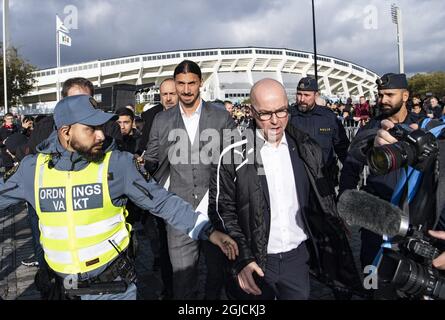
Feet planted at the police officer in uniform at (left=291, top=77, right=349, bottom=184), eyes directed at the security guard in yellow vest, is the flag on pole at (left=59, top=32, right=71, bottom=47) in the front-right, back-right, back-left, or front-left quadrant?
back-right

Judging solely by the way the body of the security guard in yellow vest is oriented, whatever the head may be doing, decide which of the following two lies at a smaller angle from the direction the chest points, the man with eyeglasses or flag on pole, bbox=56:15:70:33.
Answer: the man with eyeglasses

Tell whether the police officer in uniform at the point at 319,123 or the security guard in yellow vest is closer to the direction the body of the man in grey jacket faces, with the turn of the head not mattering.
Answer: the security guard in yellow vest

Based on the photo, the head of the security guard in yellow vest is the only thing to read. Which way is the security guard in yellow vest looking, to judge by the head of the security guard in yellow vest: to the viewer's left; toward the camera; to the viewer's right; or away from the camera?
to the viewer's right

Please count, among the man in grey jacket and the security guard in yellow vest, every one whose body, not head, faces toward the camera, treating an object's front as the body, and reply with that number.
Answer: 2

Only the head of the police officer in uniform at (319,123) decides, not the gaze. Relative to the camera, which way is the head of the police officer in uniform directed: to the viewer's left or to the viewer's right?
to the viewer's left

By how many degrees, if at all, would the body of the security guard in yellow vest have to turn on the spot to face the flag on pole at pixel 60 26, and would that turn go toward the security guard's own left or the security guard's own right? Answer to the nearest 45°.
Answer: approximately 180°

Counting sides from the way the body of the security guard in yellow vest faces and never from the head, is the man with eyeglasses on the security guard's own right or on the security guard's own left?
on the security guard's own left

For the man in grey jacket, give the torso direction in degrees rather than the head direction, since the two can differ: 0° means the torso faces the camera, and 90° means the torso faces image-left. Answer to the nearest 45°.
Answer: approximately 0°

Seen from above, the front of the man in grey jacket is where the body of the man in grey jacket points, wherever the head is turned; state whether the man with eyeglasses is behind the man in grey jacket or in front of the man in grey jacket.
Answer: in front

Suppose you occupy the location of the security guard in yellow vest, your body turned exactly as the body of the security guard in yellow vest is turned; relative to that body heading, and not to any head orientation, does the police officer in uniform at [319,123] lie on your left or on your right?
on your left
